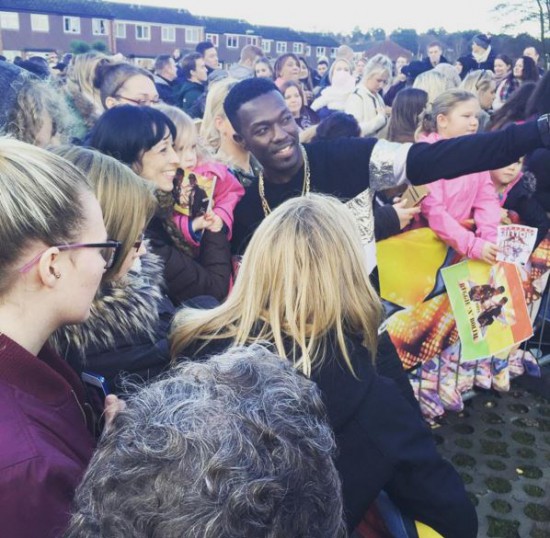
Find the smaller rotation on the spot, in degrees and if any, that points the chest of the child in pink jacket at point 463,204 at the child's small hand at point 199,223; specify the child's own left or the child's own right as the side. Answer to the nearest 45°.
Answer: approximately 90° to the child's own right

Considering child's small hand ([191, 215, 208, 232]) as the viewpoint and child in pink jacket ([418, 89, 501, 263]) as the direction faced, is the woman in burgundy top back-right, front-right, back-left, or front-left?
back-right

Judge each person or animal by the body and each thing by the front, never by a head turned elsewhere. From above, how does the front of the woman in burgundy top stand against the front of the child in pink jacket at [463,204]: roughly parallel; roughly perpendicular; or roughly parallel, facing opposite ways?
roughly perpendicular

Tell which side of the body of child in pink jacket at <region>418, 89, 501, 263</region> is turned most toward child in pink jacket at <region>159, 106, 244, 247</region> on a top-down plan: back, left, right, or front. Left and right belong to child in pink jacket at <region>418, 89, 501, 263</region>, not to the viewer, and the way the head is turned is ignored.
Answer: right

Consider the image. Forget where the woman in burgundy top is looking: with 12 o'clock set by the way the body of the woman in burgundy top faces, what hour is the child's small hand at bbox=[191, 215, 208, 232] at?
The child's small hand is roughly at 10 o'clock from the woman in burgundy top.

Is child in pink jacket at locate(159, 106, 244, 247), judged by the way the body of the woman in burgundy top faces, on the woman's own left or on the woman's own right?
on the woman's own left

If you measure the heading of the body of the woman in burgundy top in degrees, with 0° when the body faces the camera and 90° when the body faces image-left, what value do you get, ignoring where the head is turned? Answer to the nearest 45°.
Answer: approximately 270°

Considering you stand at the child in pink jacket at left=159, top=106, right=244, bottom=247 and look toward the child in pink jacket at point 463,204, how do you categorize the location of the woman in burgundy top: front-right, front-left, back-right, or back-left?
back-right

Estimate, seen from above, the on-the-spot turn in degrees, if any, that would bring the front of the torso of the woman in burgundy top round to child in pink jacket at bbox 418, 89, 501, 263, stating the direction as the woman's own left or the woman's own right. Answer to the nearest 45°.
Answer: approximately 45° to the woman's own left

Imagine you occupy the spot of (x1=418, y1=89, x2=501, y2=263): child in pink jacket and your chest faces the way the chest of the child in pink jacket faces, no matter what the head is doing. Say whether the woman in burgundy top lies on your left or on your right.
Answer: on your right
